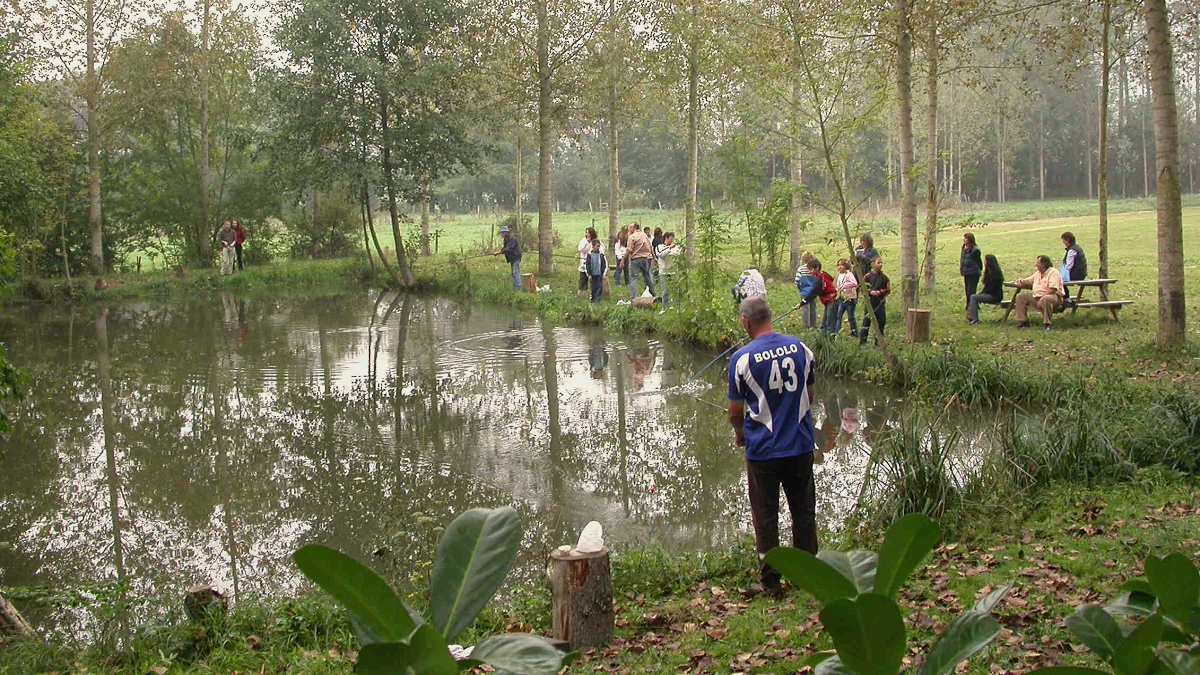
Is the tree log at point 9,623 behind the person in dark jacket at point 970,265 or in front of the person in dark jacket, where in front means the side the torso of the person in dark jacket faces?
in front

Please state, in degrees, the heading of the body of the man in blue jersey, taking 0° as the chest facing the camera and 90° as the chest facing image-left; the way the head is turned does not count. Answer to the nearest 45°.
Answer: approximately 135°

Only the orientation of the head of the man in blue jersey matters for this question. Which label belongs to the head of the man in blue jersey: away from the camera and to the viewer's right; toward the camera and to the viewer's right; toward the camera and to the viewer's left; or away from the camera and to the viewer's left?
away from the camera and to the viewer's left

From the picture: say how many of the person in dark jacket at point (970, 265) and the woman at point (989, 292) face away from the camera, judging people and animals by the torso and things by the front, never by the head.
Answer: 0

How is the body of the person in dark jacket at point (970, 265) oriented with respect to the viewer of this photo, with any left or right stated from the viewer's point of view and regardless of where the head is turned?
facing the viewer and to the left of the viewer

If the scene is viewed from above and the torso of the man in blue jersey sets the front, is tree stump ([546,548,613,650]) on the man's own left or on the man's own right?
on the man's own left

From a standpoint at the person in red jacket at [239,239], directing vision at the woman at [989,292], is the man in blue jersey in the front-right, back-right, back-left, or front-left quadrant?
front-right

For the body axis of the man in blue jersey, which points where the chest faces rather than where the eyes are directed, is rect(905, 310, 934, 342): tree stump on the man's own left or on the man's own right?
on the man's own right

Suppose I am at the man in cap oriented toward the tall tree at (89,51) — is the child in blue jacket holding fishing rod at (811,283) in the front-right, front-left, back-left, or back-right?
back-left

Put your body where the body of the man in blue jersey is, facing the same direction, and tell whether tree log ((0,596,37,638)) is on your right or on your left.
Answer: on your left
